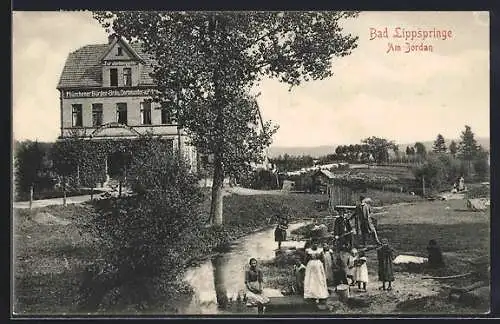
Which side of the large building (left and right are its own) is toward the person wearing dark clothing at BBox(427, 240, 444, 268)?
front

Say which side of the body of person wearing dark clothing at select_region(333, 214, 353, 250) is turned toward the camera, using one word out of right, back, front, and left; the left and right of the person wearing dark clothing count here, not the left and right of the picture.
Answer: front

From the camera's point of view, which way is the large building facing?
toward the camera

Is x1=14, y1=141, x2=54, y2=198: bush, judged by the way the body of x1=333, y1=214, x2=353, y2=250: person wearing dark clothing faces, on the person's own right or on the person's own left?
on the person's own right

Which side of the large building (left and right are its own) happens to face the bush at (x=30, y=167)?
right
